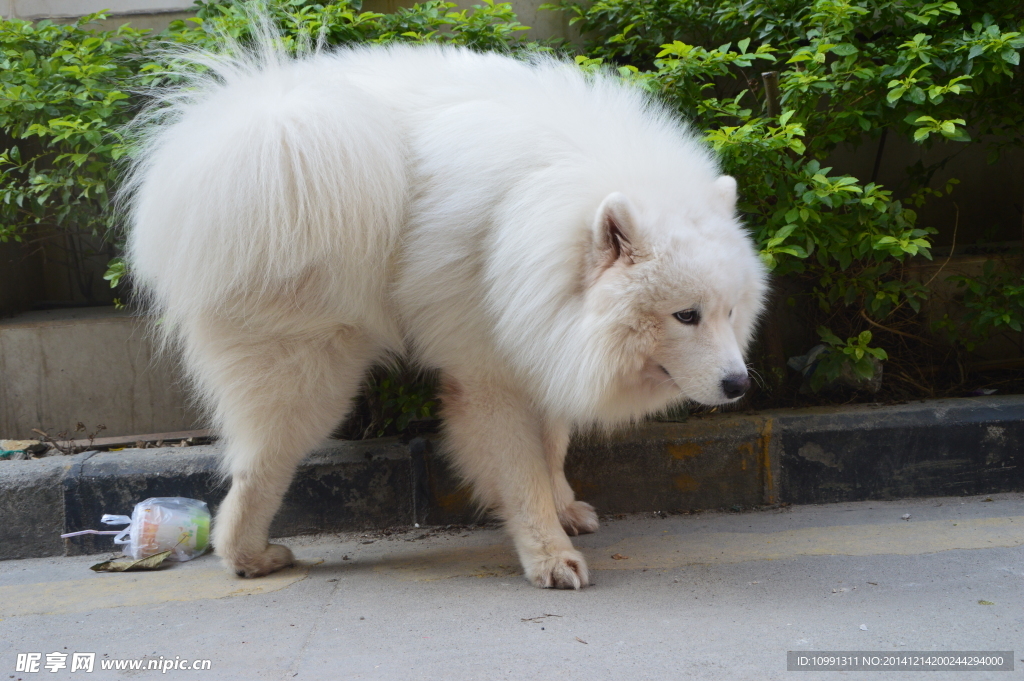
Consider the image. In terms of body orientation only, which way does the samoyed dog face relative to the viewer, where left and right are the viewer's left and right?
facing to the right of the viewer

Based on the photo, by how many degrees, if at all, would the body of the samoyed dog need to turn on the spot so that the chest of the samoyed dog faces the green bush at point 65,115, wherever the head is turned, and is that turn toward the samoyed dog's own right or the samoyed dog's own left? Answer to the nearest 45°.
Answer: approximately 135° to the samoyed dog's own left

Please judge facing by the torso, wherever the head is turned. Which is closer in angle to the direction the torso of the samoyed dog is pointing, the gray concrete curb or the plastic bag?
the gray concrete curb

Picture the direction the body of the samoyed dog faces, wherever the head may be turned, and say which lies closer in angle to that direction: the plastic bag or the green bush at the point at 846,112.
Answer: the green bush

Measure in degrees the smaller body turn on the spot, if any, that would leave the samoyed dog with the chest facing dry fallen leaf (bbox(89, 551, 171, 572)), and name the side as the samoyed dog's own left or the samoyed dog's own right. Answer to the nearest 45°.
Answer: approximately 180°

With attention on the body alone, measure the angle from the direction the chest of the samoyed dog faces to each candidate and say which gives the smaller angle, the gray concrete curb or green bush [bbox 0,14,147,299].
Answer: the gray concrete curb

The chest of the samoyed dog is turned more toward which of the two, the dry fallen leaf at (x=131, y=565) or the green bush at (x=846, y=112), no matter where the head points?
the green bush
